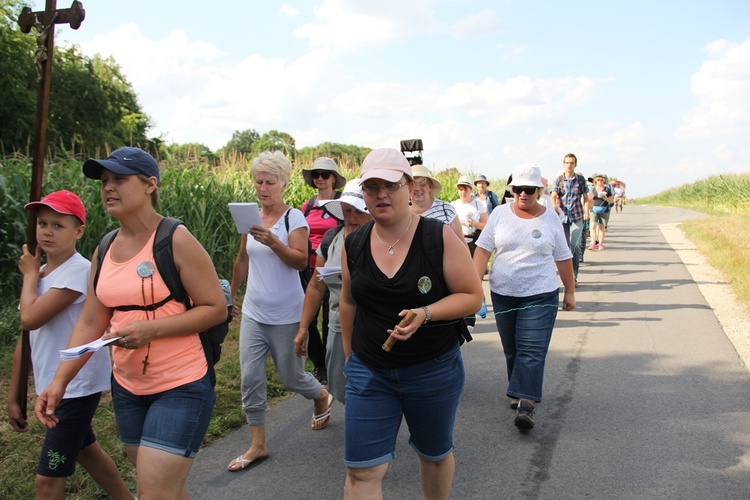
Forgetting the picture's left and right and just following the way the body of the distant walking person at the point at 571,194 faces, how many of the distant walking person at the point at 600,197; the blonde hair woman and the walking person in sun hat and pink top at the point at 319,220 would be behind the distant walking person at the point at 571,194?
1

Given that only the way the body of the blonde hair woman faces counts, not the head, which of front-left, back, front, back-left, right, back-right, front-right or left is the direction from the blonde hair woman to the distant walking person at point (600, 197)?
back

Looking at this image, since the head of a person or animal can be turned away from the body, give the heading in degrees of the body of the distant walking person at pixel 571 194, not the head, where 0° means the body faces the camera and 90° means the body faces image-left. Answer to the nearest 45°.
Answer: approximately 0°

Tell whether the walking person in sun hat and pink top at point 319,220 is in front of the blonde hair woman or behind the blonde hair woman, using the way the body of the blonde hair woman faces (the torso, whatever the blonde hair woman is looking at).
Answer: behind

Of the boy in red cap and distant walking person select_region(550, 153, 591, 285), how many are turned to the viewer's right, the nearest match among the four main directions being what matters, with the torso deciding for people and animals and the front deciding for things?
0

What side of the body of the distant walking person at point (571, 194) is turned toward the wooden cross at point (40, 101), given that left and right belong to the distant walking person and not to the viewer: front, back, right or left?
front

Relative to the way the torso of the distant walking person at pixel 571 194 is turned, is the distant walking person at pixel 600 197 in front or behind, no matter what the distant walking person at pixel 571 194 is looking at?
behind

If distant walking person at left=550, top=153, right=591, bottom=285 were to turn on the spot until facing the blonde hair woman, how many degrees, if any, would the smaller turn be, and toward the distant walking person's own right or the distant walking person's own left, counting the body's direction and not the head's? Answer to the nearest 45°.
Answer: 0° — they already face them

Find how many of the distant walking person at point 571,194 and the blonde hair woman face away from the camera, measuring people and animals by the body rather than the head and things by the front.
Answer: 0

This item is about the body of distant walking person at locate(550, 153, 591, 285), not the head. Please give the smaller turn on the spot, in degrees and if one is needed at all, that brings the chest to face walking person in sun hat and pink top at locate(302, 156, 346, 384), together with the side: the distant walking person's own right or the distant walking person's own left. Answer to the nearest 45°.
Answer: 0° — they already face them
